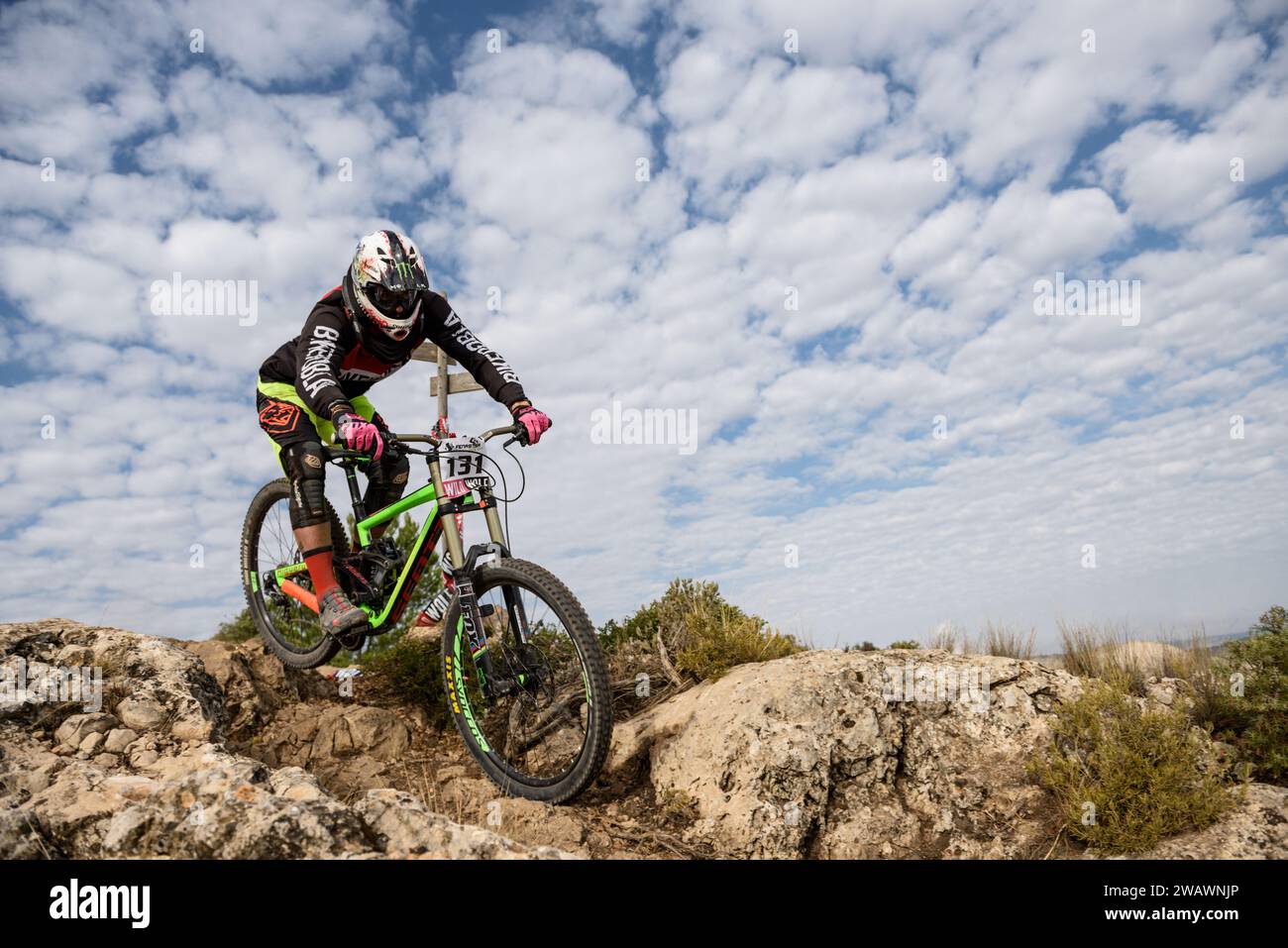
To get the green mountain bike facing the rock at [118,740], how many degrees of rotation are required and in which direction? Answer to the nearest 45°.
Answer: approximately 135° to its right

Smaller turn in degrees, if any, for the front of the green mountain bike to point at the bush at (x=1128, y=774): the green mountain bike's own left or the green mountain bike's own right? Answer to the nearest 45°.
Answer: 0° — it already faces it

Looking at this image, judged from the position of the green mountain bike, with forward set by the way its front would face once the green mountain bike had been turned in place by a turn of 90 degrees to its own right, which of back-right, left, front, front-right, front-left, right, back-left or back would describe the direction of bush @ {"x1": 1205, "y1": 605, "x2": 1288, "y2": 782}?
back-left

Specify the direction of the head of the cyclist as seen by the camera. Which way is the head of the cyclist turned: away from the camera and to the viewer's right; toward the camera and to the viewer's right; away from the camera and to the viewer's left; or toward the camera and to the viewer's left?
toward the camera and to the viewer's right

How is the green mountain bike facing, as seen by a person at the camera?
facing the viewer and to the right of the viewer

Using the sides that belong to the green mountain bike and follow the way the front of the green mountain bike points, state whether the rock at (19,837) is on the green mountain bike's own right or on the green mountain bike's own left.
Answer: on the green mountain bike's own right
